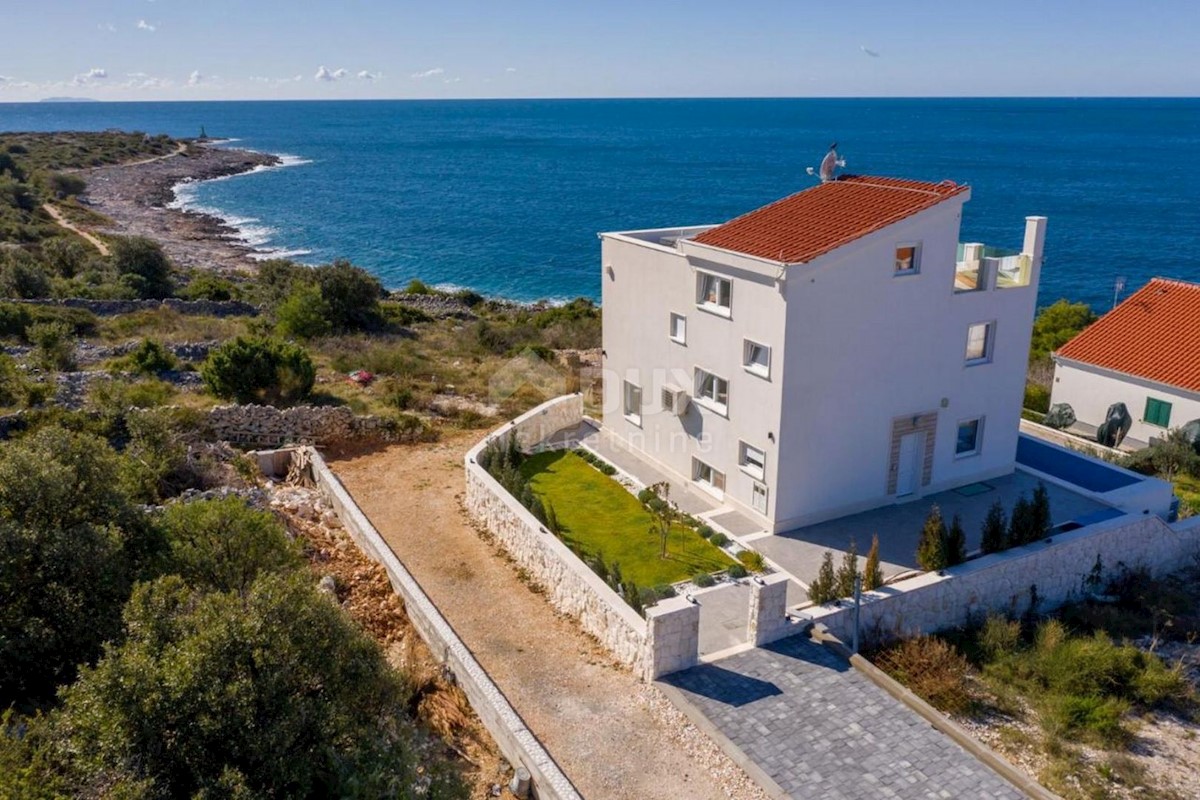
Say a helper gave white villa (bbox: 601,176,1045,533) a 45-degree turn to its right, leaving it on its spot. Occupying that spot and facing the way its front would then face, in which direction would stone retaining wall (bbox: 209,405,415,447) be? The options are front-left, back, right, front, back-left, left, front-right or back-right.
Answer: right

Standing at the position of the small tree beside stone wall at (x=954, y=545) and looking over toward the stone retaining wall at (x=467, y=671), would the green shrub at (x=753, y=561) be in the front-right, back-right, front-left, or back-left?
front-right

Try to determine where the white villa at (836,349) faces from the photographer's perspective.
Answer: facing the viewer and to the right of the viewer

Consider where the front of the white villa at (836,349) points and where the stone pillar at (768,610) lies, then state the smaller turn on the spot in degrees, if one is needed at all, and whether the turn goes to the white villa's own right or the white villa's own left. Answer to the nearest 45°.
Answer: approximately 45° to the white villa's own right

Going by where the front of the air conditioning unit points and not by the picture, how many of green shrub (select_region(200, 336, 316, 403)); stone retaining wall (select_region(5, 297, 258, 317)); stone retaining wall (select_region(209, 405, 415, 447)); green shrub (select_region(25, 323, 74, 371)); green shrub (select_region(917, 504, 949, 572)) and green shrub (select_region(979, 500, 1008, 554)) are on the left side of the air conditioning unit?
2

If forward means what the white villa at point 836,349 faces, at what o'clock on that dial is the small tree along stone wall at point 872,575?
The small tree along stone wall is roughly at 1 o'clock from the white villa.

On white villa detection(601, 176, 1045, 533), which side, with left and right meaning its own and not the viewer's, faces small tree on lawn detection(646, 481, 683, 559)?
right

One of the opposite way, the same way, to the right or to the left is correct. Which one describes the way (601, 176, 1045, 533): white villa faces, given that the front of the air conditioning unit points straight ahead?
to the left

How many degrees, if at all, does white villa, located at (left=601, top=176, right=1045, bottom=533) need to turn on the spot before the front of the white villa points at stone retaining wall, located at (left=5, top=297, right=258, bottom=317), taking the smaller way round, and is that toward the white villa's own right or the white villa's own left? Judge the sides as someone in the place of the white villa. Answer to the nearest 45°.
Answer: approximately 180°

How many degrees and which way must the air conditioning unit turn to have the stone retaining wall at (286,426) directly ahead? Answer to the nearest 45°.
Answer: approximately 45° to its right

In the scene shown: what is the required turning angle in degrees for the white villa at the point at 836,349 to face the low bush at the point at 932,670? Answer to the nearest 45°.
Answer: approximately 45° to its right

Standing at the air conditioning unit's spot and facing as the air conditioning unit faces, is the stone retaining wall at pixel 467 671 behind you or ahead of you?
ahead

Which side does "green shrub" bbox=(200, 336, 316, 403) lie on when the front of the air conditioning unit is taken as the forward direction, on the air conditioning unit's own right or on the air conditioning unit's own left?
on the air conditioning unit's own right

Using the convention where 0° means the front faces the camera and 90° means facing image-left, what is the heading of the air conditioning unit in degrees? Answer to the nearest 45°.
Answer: approximately 45°

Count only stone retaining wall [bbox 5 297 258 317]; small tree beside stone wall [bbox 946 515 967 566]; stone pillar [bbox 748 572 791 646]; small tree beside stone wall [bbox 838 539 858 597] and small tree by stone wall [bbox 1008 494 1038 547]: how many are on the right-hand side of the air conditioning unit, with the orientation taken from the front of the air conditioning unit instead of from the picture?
1

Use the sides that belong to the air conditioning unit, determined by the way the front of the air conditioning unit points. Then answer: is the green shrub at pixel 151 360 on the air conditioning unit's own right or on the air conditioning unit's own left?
on the air conditioning unit's own right
